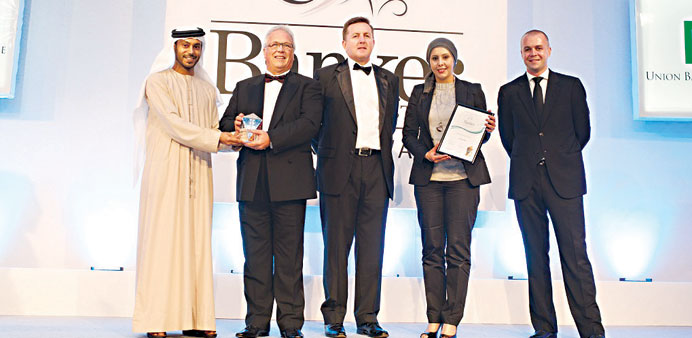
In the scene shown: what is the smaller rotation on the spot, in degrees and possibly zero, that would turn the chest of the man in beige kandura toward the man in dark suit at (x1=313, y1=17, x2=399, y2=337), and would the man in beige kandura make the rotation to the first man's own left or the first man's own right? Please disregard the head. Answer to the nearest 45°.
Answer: approximately 45° to the first man's own left

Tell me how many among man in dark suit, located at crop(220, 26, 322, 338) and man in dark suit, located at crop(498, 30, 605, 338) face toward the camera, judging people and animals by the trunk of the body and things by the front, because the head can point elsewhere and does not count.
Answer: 2

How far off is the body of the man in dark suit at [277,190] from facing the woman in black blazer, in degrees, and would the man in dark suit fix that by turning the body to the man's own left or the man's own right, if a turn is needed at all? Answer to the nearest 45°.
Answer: approximately 90° to the man's own left

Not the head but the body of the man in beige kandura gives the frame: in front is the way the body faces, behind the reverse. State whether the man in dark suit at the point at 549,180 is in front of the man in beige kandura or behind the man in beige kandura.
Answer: in front

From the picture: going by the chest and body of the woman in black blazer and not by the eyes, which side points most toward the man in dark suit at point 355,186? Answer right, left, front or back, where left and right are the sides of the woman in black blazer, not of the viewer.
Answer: right

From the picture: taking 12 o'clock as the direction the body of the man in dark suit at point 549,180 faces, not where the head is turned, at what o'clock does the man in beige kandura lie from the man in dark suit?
The man in beige kandura is roughly at 2 o'clock from the man in dark suit.

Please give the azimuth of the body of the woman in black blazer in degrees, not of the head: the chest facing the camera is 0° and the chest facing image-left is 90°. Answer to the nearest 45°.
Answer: approximately 0°

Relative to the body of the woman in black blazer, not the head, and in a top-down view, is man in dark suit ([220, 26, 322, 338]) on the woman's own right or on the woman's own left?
on the woman's own right

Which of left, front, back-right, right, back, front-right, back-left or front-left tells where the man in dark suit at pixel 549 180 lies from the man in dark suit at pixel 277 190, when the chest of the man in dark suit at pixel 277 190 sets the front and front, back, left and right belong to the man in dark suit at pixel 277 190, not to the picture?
left
